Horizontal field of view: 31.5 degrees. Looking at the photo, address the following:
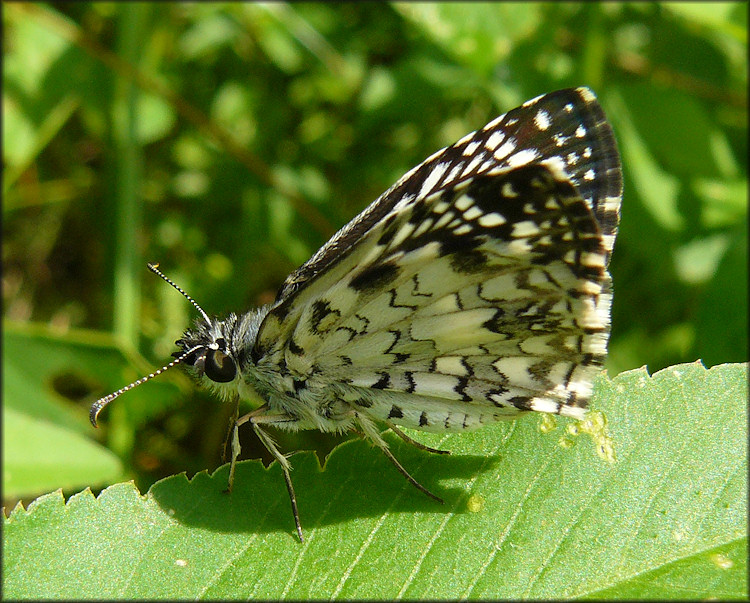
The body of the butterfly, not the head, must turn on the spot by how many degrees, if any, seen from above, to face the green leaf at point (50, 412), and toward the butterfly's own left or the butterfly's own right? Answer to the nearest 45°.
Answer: approximately 45° to the butterfly's own right

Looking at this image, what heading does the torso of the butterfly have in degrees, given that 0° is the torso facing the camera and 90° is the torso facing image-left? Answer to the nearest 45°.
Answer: approximately 90°
